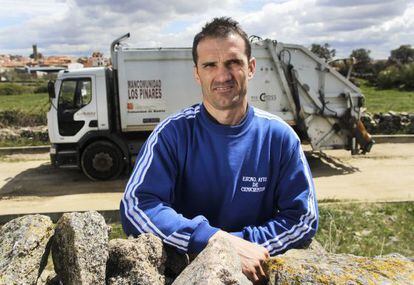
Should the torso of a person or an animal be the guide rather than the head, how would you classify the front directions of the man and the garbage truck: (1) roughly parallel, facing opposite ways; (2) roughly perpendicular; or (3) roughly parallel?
roughly perpendicular

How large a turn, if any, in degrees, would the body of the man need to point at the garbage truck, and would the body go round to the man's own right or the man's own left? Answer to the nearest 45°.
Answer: approximately 180°

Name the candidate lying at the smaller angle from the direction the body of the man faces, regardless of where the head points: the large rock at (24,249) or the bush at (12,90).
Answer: the large rock

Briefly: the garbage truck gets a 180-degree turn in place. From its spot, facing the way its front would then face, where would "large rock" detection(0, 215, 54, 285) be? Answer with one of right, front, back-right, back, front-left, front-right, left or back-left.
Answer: right

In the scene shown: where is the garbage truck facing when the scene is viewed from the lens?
facing to the left of the viewer

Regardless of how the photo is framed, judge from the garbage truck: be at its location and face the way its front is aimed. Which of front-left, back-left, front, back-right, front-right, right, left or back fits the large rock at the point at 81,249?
left

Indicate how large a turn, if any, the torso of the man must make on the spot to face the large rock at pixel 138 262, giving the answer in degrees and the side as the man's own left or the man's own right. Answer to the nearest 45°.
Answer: approximately 45° to the man's own right

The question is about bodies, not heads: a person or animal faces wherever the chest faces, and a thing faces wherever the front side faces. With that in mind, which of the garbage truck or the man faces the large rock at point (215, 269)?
the man

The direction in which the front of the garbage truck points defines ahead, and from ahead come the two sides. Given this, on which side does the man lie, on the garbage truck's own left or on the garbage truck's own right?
on the garbage truck's own left

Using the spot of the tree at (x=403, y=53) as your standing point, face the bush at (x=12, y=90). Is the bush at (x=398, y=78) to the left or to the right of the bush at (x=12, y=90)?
left

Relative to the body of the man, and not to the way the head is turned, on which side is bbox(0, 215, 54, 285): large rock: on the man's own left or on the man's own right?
on the man's own right

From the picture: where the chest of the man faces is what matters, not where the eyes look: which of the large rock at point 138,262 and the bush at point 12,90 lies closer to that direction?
the large rock

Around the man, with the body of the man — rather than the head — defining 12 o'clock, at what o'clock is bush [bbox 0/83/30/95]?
The bush is roughly at 5 o'clock from the man.

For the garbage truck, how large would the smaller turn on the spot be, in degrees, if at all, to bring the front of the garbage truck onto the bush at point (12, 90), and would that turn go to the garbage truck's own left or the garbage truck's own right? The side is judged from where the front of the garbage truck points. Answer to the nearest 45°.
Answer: approximately 45° to the garbage truck's own right

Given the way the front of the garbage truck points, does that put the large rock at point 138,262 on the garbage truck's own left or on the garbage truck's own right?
on the garbage truck's own left
